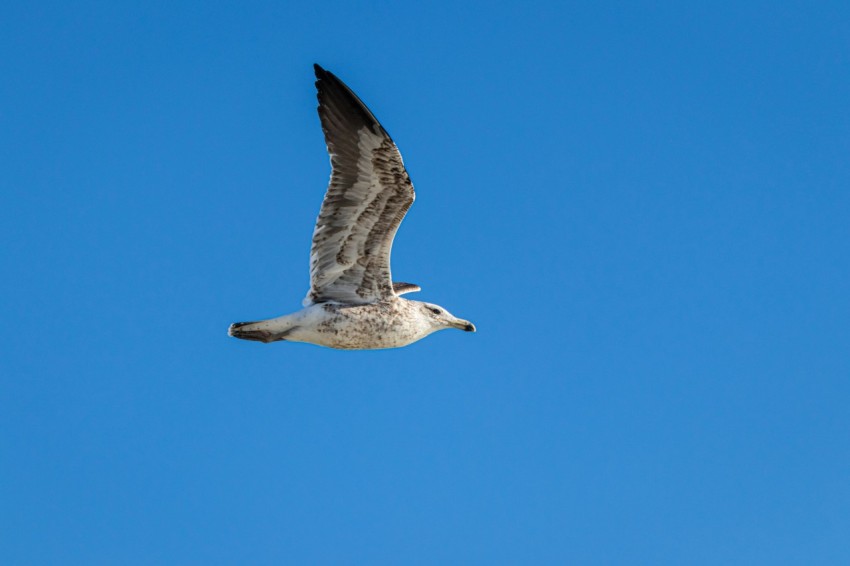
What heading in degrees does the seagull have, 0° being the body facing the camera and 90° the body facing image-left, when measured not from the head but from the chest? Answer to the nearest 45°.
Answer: approximately 270°
